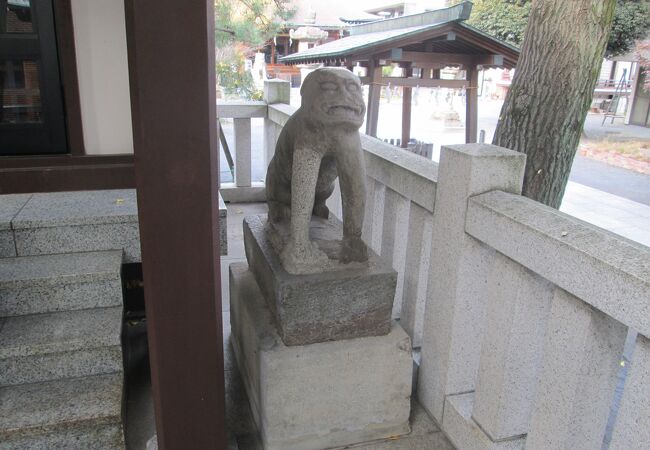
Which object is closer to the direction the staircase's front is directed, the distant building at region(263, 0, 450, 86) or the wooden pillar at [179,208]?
the wooden pillar

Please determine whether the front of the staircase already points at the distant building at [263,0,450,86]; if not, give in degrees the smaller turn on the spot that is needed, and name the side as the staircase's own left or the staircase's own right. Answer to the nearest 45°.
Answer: approximately 135° to the staircase's own left

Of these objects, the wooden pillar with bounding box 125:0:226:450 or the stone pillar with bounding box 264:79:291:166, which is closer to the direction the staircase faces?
the wooden pillar

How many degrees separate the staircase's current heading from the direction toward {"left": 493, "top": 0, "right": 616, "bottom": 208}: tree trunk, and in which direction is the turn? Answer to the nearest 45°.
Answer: approximately 90° to its left

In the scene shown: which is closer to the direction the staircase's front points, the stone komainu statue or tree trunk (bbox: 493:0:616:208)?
the stone komainu statue

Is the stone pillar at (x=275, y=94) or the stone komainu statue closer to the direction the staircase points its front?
the stone komainu statue

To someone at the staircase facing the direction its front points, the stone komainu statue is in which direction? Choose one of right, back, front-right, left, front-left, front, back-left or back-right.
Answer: front-left
